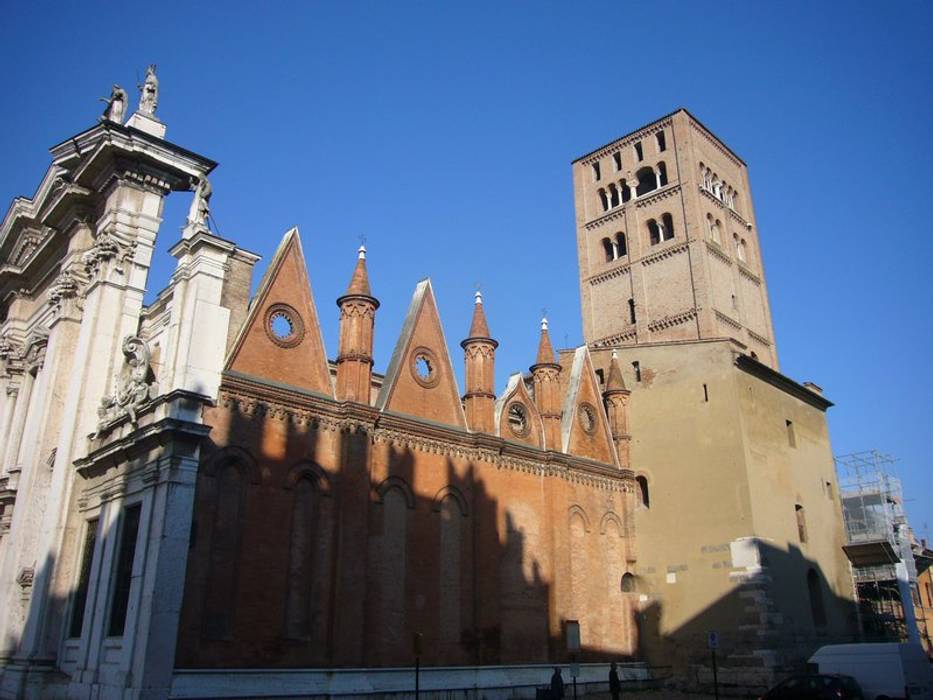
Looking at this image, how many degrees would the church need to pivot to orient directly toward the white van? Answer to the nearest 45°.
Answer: approximately 135° to its left

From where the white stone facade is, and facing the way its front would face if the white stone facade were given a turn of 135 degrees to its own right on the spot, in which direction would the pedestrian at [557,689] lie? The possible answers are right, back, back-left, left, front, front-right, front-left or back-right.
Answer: right

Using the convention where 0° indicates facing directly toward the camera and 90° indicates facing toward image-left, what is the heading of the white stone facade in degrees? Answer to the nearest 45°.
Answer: approximately 45°
